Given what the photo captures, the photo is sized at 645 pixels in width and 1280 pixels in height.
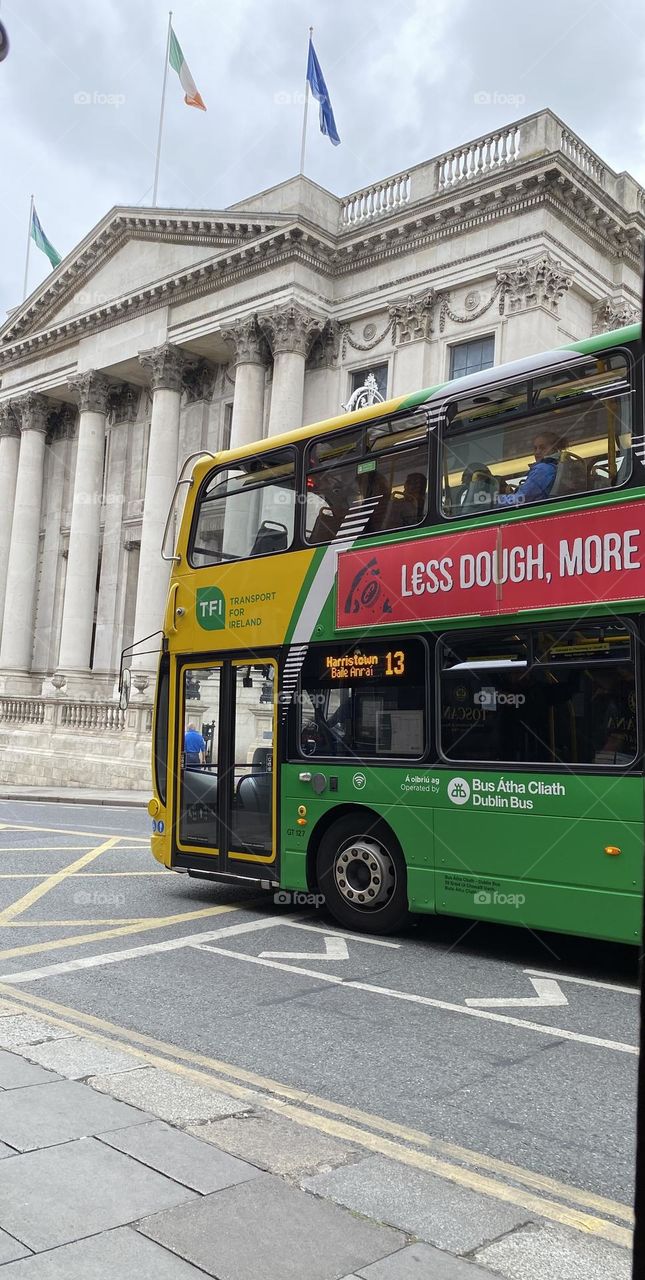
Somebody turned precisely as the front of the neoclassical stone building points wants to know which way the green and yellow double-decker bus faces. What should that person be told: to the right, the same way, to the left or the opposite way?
to the right

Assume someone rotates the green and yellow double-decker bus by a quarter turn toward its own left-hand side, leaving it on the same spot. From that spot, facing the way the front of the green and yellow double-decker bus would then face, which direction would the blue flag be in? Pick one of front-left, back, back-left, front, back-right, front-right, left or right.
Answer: back-right

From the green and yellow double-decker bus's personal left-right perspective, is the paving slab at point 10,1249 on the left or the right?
on its left

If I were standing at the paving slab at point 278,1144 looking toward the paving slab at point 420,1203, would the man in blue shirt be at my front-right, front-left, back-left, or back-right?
back-left

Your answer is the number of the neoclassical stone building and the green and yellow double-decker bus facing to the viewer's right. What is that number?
0

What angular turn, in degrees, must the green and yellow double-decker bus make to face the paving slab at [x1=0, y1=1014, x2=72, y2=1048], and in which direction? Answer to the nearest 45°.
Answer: approximately 90° to its left

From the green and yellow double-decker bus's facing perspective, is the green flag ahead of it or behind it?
ahead

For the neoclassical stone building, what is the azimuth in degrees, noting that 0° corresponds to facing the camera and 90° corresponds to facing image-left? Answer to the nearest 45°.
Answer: approximately 45°

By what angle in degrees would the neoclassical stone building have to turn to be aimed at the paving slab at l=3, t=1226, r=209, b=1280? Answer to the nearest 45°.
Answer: approximately 45° to its left

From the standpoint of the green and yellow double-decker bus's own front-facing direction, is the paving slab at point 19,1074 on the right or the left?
on its left

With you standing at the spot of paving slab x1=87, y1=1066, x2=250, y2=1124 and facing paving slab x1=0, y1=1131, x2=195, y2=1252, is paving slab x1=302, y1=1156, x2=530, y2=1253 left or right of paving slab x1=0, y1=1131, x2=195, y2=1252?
left

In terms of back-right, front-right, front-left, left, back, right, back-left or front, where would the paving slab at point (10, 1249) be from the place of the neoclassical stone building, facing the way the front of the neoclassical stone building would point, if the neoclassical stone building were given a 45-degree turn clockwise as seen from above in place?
left

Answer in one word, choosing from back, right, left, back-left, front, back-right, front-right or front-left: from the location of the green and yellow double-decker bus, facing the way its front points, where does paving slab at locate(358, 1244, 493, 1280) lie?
back-left

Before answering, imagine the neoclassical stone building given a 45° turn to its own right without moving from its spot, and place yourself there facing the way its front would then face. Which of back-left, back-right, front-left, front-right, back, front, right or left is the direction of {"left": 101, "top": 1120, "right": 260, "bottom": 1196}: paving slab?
left
